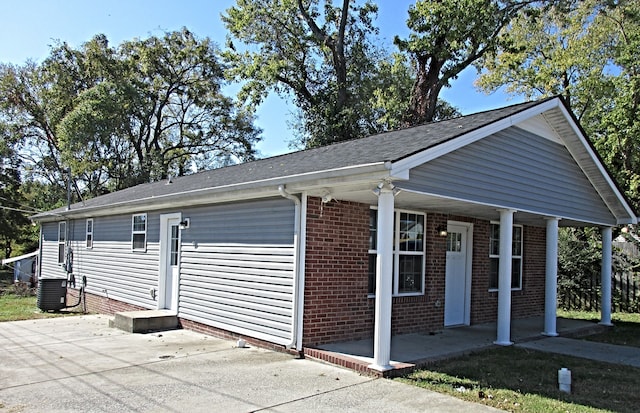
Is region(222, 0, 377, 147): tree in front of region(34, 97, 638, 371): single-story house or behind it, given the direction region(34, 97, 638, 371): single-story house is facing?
behind

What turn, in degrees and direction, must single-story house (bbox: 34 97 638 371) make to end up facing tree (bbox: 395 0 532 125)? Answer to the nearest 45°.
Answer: approximately 135° to its left

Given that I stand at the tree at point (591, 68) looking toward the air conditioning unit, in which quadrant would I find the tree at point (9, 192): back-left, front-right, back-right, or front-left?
front-right

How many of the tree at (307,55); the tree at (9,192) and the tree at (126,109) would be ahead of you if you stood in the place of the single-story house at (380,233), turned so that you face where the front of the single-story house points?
0

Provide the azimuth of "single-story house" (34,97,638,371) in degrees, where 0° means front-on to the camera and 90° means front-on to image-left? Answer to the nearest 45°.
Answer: approximately 315°

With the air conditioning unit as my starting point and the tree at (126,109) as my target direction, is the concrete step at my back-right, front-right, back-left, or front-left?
back-right

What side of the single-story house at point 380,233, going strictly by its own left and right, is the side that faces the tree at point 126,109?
back

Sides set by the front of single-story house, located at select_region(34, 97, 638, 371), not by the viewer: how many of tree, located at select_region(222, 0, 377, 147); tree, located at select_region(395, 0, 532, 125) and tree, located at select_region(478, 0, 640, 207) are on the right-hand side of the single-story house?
0
